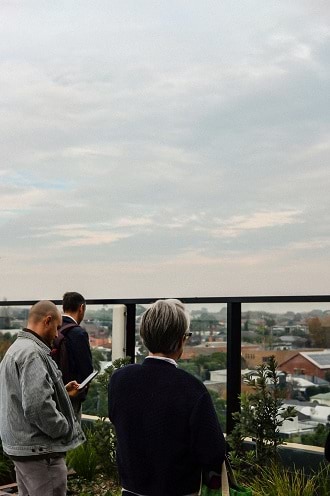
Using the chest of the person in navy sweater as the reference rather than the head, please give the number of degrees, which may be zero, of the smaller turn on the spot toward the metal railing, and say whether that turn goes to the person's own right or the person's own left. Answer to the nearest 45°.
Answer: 0° — they already face it

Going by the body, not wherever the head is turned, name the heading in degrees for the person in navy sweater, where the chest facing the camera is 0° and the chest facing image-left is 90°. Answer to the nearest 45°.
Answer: approximately 180°

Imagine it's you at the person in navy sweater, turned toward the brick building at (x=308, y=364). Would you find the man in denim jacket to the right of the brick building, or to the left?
left

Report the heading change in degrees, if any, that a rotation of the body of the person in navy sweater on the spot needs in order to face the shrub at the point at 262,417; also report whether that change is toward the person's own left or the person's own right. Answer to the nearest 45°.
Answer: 0° — they already face it
